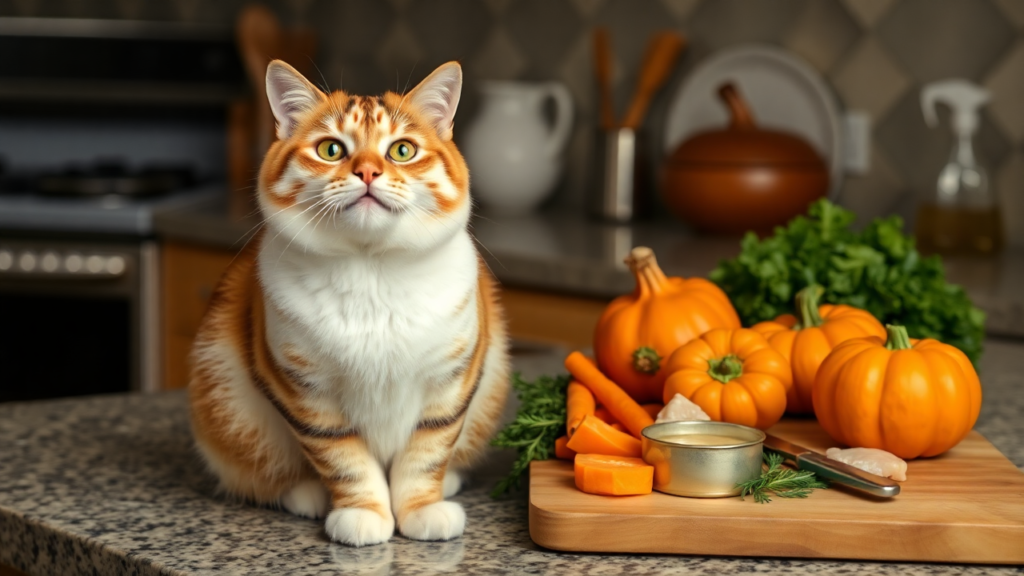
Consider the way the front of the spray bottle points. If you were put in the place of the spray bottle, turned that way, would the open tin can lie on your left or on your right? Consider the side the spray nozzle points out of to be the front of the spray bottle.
on your left

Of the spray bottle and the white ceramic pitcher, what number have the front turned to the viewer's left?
2

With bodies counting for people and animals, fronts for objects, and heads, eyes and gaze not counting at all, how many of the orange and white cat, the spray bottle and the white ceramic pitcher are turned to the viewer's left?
2

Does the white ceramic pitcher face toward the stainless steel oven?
yes

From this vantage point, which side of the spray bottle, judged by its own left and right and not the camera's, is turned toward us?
left

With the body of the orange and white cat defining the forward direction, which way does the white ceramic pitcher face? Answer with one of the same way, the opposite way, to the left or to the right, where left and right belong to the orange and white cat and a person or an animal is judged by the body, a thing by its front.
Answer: to the right

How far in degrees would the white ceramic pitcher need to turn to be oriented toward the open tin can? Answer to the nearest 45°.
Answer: approximately 90° to its left

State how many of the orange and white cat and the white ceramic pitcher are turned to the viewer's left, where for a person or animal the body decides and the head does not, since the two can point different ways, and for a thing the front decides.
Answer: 1

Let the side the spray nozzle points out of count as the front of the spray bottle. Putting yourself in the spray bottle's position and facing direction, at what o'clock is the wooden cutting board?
The wooden cutting board is roughly at 9 o'clock from the spray bottle.

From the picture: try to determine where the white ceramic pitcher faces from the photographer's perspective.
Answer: facing to the left of the viewer
